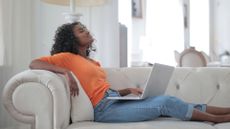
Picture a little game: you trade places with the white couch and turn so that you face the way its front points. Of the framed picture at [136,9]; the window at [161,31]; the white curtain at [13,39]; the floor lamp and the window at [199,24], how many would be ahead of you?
0

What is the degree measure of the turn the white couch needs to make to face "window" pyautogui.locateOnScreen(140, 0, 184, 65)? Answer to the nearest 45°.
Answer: approximately 180°

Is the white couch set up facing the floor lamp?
no

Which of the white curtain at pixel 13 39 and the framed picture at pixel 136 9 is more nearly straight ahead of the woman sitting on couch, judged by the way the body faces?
the framed picture

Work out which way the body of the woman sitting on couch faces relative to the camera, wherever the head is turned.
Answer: to the viewer's right

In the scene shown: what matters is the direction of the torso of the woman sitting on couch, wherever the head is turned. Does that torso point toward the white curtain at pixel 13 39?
no

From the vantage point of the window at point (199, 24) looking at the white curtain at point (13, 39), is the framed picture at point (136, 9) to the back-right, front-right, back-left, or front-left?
front-right

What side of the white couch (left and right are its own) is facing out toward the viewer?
front

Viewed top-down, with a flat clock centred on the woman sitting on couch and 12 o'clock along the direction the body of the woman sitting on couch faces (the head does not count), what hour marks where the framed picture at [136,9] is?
The framed picture is roughly at 9 o'clock from the woman sitting on couch.

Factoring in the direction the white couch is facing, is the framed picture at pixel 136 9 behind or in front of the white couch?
behind

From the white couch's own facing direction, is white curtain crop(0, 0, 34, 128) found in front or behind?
behind

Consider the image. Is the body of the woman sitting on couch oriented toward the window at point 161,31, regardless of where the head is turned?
no
